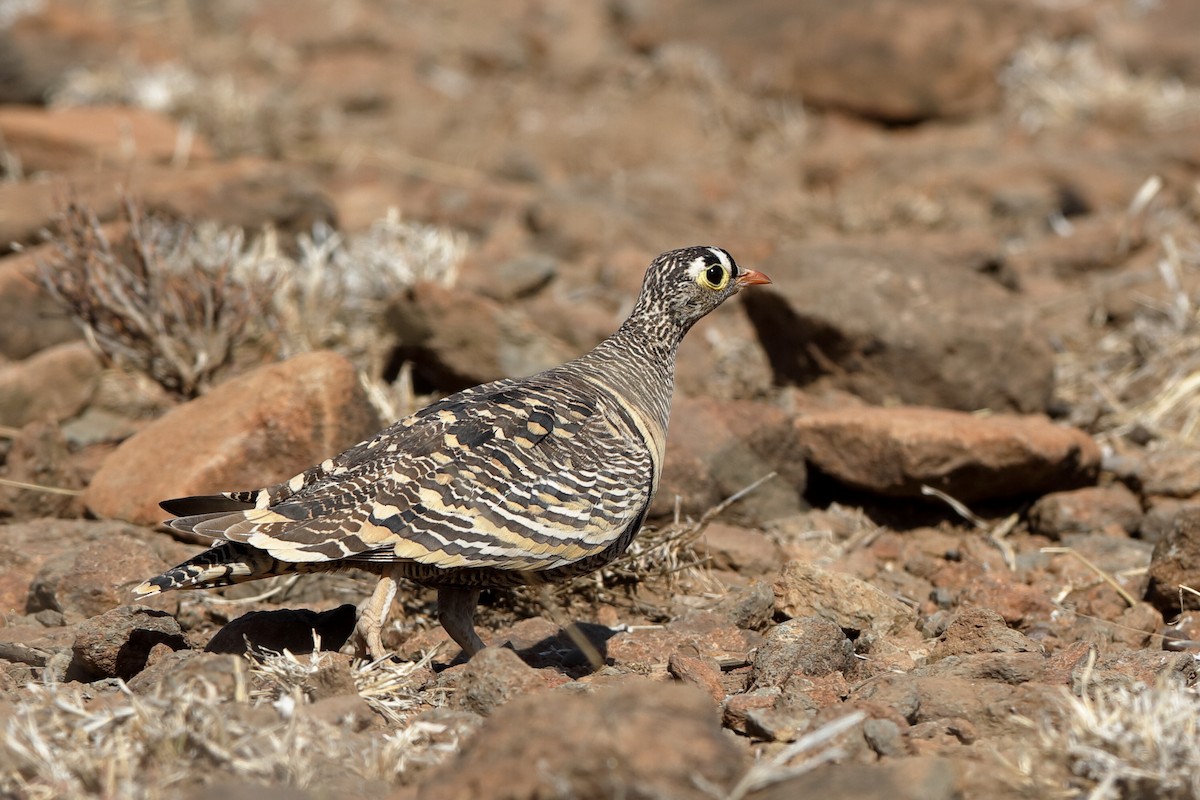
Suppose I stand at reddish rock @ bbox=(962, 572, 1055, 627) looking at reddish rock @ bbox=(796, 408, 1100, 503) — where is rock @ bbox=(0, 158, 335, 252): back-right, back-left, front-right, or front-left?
front-left

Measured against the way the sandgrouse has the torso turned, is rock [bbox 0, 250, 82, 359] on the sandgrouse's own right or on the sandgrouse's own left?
on the sandgrouse's own left

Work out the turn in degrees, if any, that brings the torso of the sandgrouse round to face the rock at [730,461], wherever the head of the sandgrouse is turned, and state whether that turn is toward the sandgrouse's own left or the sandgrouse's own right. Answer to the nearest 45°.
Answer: approximately 45° to the sandgrouse's own left

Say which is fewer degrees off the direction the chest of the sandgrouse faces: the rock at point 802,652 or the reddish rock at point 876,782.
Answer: the rock

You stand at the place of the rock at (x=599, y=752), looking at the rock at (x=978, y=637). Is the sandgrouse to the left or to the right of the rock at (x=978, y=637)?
left

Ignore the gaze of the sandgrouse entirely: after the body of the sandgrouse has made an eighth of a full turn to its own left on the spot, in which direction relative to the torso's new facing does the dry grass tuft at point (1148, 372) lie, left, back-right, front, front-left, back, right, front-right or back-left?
front

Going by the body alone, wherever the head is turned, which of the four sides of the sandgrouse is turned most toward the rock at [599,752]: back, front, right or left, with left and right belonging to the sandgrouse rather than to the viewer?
right

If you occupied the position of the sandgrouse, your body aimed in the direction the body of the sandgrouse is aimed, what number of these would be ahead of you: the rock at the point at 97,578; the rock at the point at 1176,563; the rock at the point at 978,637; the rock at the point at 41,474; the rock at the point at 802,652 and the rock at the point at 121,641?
3

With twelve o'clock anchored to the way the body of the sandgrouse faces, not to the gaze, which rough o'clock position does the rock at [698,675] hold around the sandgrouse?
The rock is roughly at 1 o'clock from the sandgrouse.

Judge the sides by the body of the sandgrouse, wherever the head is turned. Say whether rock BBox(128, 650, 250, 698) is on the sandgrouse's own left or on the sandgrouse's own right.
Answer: on the sandgrouse's own right

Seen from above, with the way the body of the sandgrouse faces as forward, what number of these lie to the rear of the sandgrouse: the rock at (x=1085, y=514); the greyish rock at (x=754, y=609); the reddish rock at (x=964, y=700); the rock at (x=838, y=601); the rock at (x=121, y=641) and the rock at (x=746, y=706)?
1

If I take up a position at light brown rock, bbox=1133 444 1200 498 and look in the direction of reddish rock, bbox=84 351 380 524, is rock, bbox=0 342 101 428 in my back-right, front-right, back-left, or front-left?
front-right

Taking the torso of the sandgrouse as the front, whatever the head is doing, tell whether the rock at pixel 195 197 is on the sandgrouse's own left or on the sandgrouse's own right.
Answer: on the sandgrouse's own left

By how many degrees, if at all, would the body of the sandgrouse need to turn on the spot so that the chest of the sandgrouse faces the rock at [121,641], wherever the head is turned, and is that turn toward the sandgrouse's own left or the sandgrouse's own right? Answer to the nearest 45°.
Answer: approximately 180°

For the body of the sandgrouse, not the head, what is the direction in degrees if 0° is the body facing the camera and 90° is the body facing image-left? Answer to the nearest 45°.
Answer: approximately 270°

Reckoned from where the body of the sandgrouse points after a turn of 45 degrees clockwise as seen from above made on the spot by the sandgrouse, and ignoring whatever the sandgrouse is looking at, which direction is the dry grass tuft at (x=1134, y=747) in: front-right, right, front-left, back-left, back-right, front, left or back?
front
